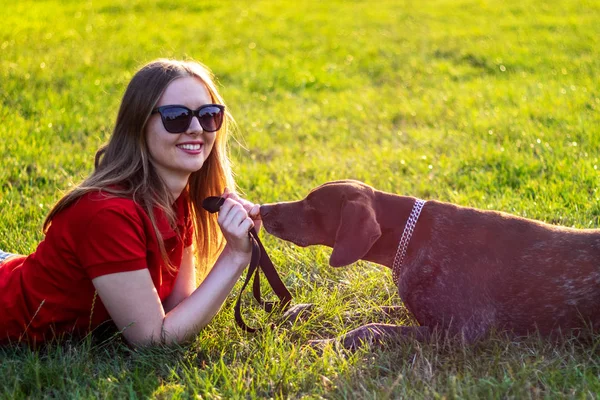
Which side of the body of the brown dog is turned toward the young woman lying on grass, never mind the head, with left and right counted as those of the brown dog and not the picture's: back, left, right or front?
front

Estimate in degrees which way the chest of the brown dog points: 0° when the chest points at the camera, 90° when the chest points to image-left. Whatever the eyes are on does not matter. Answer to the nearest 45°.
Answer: approximately 90°
